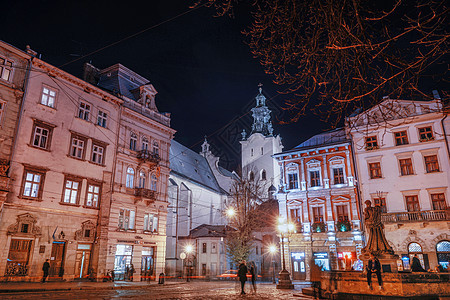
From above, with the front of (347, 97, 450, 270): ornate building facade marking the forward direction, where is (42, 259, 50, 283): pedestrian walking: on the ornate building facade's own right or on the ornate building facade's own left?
on the ornate building facade's own right

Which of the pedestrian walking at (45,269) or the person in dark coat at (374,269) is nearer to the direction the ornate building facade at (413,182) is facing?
the person in dark coat

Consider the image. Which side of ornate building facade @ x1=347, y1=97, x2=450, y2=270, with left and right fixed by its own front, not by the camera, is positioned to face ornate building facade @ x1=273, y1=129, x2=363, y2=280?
right

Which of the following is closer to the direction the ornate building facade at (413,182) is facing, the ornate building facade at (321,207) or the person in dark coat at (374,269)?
the person in dark coat

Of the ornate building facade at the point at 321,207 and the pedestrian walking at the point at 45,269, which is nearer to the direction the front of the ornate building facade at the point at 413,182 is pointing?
the pedestrian walking

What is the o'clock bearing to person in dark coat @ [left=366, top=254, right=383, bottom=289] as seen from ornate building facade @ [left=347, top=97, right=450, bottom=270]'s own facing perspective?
The person in dark coat is roughly at 12 o'clock from the ornate building facade.

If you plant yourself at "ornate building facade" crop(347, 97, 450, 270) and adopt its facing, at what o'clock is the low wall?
The low wall is roughly at 12 o'clock from the ornate building facade.

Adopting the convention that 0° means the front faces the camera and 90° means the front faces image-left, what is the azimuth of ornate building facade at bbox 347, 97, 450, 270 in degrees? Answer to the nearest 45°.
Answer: approximately 0°

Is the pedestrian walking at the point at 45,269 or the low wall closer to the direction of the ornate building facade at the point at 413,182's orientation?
the low wall
